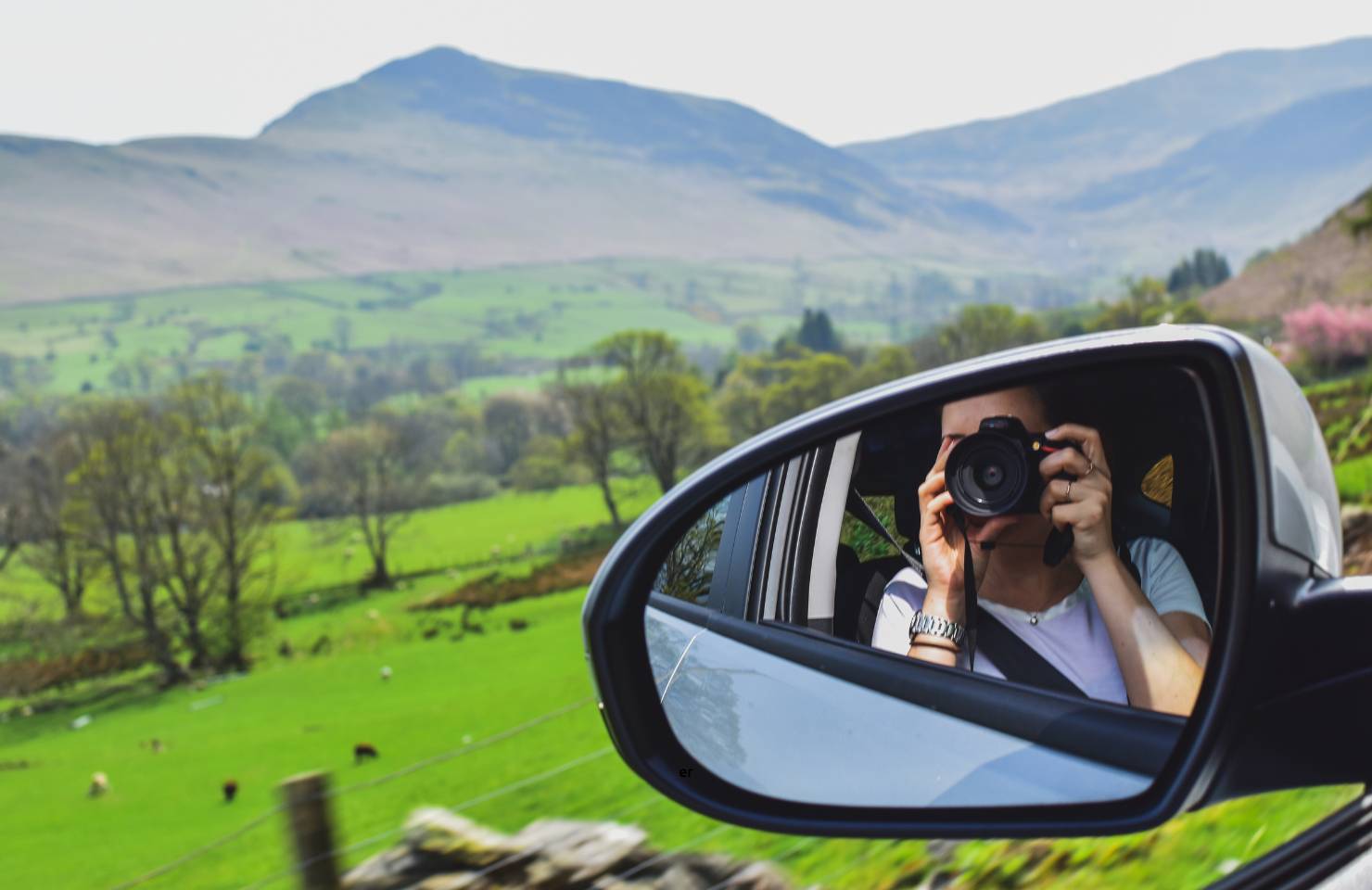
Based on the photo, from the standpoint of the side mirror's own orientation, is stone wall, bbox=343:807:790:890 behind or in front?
behind

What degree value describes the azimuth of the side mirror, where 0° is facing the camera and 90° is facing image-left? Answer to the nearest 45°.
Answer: approximately 0°

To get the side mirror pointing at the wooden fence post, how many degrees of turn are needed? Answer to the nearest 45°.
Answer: approximately 135° to its right
